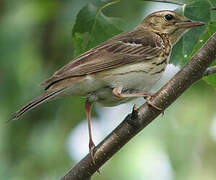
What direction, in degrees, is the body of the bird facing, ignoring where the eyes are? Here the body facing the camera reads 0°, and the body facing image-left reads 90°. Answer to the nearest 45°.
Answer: approximately 270°

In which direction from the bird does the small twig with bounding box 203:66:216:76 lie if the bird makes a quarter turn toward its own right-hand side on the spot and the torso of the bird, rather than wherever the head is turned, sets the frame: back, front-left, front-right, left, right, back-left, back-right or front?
front-left
